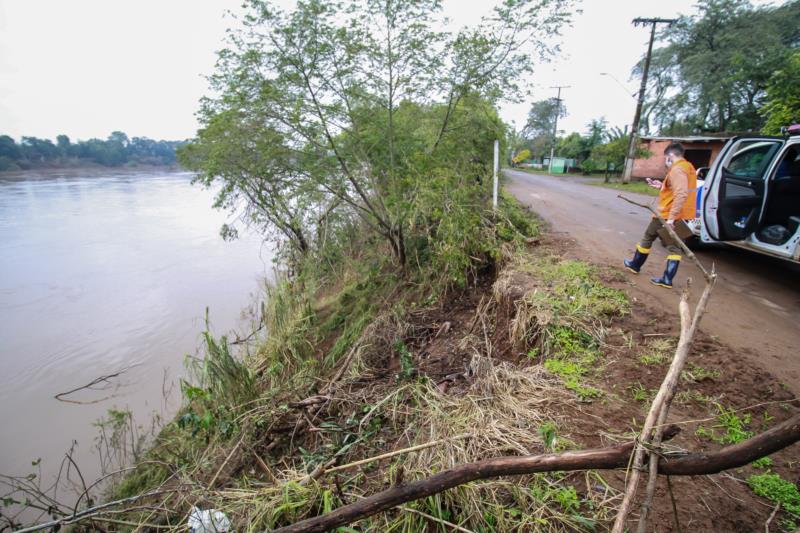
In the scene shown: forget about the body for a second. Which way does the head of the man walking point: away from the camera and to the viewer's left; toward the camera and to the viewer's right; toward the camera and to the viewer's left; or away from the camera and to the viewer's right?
toward the camera and to the viewer's left

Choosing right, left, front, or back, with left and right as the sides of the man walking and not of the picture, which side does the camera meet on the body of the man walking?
left

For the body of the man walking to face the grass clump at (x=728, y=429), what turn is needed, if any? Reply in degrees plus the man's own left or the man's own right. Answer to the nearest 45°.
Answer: approximately 90° to the man's own left

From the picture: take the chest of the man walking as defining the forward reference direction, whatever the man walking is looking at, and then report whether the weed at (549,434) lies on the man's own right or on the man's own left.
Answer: on the man's own left

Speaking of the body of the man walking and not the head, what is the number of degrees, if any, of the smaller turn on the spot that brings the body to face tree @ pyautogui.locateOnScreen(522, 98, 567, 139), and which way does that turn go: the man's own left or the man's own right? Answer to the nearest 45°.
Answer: approximately 90° to the man's own right

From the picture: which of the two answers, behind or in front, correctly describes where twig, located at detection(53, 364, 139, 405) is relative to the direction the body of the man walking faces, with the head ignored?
in front

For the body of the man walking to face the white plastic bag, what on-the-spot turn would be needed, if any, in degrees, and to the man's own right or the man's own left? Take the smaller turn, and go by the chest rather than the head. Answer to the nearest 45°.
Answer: approximately 45° to the man's own left

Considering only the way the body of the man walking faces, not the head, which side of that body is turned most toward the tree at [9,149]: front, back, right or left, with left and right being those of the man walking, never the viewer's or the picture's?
front

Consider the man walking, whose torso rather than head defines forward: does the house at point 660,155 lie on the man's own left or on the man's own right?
on the man's own right

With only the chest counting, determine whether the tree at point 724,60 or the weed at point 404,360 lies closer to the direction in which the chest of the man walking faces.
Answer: the weed
